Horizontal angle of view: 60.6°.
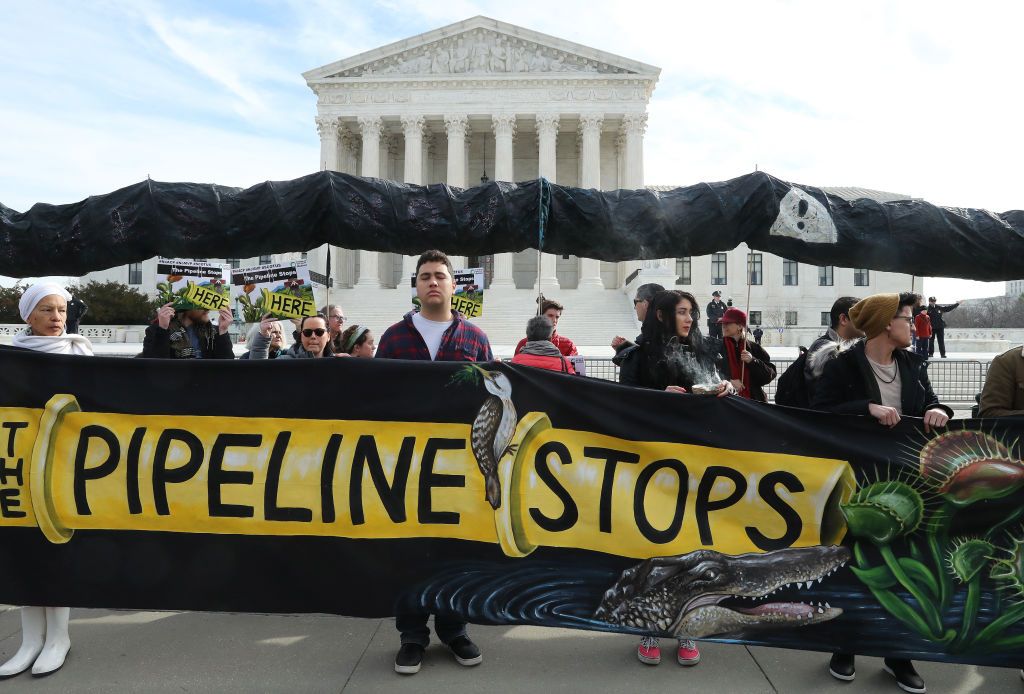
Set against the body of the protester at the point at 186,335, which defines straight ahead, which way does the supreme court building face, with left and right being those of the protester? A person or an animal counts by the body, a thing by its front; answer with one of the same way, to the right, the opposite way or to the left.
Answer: the same way

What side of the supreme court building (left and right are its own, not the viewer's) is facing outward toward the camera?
front

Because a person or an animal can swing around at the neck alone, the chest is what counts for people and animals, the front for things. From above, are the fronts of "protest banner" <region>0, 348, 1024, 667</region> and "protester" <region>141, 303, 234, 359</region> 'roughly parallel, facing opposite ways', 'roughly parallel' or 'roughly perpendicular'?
roughly parallel

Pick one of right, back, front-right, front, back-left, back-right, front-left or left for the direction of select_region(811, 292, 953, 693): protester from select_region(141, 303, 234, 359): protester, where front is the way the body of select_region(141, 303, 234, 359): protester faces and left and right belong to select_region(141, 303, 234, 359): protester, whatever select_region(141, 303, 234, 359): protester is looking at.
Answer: front-left

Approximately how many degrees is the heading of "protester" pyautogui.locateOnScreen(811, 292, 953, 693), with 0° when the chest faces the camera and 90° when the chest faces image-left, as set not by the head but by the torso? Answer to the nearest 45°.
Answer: approximately 315°

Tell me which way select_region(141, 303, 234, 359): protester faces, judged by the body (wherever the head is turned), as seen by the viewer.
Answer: toward the camera

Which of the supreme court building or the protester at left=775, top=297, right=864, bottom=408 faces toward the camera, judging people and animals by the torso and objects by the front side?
the supreme court building

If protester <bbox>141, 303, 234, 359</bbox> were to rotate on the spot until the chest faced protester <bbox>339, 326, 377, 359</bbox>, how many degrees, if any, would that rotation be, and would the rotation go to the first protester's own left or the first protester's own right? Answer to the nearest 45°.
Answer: approximately 90° to the first protester's own left

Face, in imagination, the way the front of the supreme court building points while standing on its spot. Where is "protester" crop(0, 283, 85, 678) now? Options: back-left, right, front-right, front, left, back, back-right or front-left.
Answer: front

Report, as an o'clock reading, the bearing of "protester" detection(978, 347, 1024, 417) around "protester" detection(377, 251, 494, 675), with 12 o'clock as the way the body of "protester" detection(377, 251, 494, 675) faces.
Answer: "protester" detection(978, 347, 1024, 417) is roughly at 9 o'clock from "protester" detection(377, 251, 494, 675).

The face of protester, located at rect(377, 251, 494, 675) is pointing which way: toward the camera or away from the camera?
toward the camera

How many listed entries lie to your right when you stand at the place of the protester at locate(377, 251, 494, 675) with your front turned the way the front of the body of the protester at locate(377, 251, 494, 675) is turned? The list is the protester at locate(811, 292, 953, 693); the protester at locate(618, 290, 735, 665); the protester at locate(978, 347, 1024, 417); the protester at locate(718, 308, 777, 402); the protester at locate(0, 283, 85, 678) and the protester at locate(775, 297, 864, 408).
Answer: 1

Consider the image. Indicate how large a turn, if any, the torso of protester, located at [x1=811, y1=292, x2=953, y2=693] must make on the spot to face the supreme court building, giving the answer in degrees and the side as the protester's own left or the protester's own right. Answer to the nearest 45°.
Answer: approximately 180°

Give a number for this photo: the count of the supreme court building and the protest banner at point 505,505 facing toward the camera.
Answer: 2
